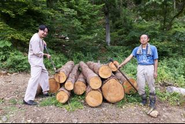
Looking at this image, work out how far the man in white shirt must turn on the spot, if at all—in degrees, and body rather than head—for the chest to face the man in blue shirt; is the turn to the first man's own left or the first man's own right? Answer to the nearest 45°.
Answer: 0° — they already face them

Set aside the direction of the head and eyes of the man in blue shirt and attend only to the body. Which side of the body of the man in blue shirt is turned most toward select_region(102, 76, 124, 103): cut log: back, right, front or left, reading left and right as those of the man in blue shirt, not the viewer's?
right

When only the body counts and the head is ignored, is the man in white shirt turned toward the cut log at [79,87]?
yes

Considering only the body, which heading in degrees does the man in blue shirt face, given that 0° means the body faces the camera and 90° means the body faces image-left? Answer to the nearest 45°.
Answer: approximately 0°

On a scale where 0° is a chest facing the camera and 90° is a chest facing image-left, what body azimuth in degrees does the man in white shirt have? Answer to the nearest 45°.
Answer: approximately 270°

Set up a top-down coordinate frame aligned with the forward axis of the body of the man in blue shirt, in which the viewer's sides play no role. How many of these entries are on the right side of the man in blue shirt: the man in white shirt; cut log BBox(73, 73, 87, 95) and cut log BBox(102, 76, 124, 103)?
3

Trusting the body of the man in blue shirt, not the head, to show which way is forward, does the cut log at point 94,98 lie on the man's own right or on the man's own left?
on the man's own right
